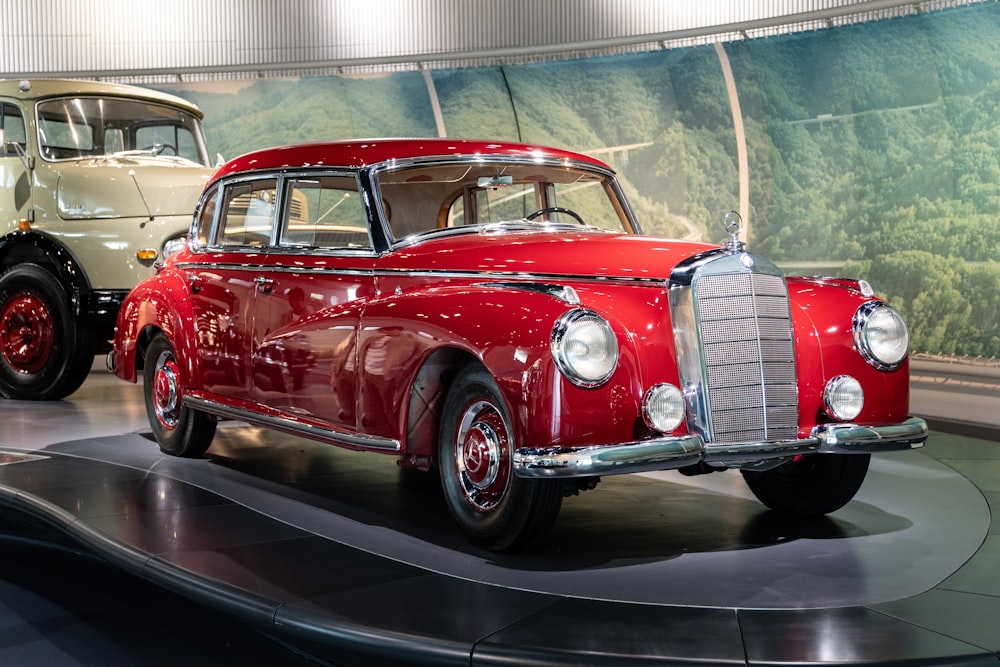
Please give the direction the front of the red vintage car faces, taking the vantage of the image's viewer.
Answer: facing the viewer and to the right of the viewer

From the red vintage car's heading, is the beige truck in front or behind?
behind

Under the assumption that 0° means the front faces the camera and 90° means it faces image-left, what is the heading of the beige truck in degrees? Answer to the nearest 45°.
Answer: approximately 315°

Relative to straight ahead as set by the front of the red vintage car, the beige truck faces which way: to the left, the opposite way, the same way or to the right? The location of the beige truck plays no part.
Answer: the same way

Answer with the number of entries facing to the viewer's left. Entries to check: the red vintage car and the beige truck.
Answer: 0
